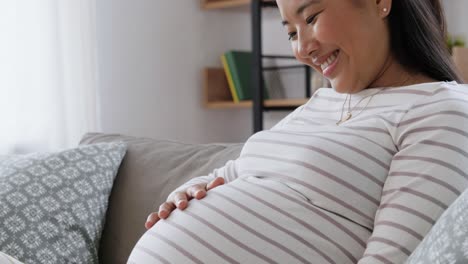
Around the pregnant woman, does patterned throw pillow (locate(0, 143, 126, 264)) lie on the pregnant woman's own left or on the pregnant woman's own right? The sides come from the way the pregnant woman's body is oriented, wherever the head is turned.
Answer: on the pregnant woman's own right

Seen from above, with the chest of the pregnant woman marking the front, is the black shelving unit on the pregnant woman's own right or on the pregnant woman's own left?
on the pregnant woman's own right

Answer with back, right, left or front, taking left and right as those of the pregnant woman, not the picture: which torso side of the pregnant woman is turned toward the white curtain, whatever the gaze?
right

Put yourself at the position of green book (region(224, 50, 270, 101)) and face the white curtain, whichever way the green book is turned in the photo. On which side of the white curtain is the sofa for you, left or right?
left

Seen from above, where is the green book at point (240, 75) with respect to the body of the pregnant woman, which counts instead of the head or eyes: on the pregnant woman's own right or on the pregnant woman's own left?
on the pregnant woman's own right

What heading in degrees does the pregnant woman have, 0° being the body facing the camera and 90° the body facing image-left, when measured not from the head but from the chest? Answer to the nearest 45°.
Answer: approximately 45°

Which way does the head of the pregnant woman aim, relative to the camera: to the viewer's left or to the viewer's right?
to the viewer's left
